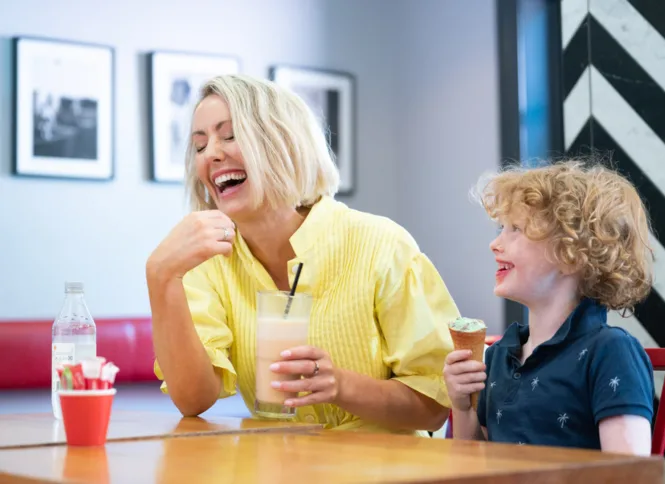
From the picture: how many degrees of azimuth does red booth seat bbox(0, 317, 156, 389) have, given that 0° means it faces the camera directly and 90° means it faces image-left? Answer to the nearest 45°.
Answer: approximately 0°

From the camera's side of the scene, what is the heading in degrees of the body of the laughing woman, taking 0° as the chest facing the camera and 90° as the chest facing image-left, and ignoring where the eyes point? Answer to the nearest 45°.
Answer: approximately 45°

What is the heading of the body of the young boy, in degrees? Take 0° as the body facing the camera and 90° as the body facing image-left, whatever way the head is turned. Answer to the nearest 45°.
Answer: approximately 45°

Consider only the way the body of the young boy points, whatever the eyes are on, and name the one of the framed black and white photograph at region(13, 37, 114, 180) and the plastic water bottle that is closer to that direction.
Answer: the plastic water bottle

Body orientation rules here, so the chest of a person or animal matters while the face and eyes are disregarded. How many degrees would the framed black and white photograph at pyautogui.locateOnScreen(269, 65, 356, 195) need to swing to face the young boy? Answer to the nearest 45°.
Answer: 0° — it already faces them

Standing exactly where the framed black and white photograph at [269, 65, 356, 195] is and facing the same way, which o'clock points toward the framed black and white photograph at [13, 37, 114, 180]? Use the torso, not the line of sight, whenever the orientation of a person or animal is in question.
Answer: the framed black and white photograph at [13, 37, 114, 180] is roughly at 2 o'clock from the framed black and white photograph at [269, 65, 356, 195].

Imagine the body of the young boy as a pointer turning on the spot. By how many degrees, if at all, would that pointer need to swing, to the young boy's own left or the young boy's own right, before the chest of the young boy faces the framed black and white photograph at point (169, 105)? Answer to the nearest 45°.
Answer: approximately 90° to the young boy's own right

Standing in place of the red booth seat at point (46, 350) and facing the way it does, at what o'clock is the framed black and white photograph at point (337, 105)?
The framed black and white photograph is roughly at 8 o'clock from the red booth seat.

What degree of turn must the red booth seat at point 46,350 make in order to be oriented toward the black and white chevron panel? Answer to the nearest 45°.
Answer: approximately 90° to its left

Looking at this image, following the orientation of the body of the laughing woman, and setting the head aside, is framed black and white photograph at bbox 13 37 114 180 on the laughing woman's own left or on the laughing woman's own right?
on the laughing woman's own right

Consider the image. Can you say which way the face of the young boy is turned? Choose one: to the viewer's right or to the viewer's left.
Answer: to the viewer's left

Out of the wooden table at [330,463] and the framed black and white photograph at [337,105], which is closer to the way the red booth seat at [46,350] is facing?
the wooden table
